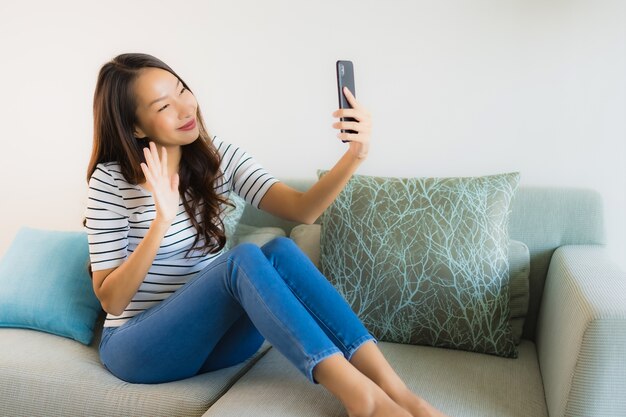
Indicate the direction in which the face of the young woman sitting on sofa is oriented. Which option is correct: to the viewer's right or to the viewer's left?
to the viewer's right

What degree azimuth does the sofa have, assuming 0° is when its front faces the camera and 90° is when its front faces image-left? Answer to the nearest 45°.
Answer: approximately 0°

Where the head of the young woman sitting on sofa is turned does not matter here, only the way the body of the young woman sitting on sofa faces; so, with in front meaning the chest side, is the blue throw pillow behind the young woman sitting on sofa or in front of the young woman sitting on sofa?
behind

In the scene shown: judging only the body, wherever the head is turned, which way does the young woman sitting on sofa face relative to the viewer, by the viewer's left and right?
facing the viewer and to the right of the viewer

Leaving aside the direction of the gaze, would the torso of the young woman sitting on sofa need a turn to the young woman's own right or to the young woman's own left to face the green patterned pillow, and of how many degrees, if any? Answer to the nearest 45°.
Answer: approximately 45° to the young woman's own left
